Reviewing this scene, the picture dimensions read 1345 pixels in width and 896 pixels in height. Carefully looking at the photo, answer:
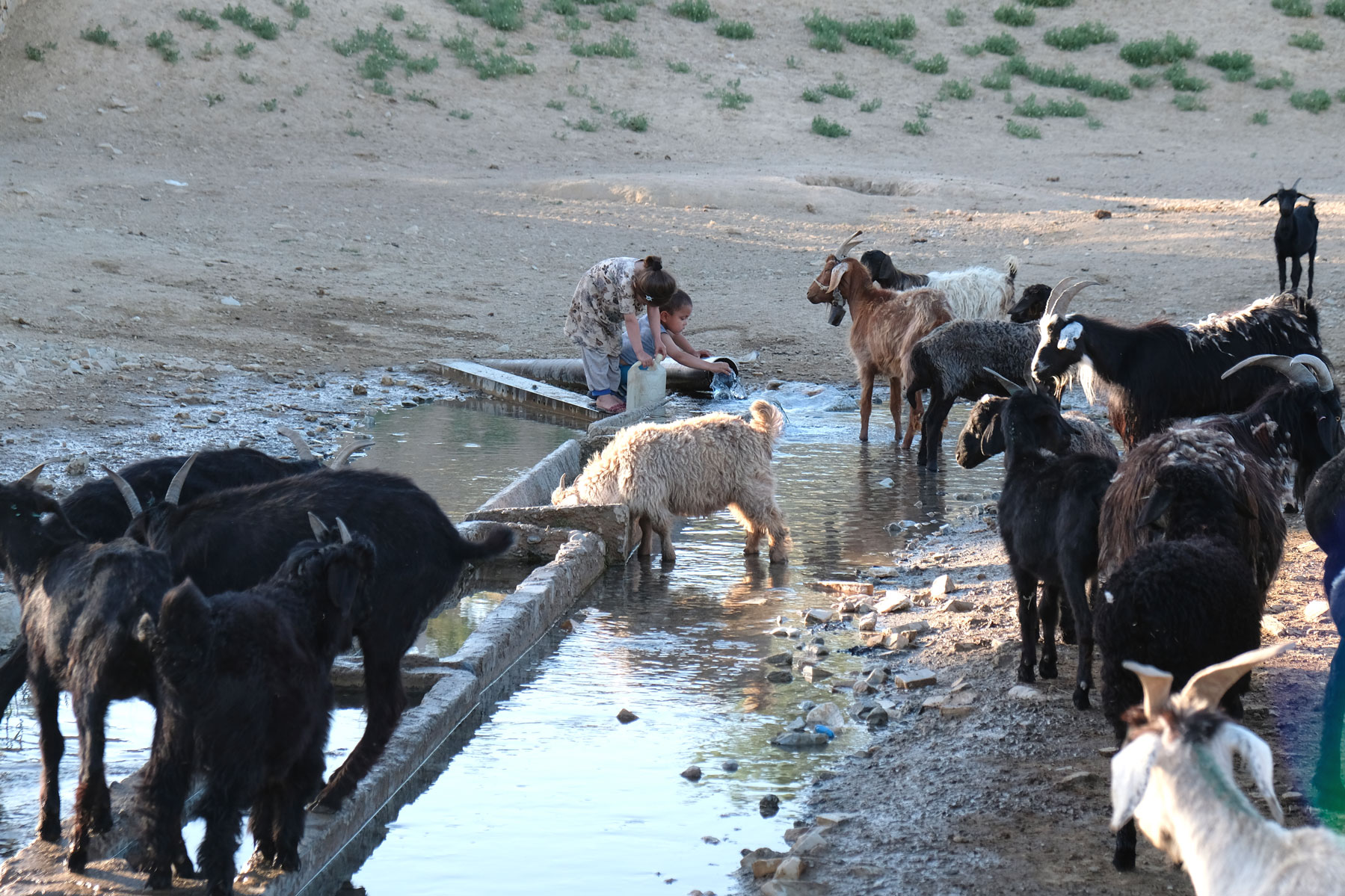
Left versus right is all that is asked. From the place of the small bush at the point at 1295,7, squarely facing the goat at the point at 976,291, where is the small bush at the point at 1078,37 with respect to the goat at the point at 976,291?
right

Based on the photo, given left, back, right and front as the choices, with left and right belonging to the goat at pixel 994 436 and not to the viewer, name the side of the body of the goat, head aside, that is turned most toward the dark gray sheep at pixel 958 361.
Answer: right

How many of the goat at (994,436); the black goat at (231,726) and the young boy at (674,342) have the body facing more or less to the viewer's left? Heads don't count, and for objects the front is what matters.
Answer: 1

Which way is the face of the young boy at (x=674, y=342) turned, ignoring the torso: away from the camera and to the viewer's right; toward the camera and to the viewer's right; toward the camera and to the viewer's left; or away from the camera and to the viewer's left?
toward the camera and to the viewer's right

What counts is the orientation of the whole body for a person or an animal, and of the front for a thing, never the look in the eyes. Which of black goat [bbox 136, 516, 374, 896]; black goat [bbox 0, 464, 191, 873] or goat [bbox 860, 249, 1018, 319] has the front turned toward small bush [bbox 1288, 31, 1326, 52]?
black goat [bbox 136, 516, 374, 896]

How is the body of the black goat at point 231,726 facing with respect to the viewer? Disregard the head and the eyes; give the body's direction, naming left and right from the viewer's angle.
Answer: facing away from the viewer and to the right of the viewer

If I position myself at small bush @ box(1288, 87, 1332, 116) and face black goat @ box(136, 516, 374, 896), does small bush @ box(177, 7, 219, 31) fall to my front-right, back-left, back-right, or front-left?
front-right

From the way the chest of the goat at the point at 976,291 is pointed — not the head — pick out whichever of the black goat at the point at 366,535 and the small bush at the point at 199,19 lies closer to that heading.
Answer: the small bush

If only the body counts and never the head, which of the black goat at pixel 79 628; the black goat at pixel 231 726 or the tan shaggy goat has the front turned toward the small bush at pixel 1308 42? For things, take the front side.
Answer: the black goat at pixel 231 726

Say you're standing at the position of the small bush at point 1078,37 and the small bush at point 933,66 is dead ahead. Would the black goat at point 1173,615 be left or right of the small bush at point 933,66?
left

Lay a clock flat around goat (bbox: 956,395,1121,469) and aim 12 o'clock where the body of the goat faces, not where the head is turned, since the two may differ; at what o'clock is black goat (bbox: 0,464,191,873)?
The black goat is roughly at 10 o'clock from the goat.

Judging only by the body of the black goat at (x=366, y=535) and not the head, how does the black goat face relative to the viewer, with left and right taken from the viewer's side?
facing to the left of the viewer

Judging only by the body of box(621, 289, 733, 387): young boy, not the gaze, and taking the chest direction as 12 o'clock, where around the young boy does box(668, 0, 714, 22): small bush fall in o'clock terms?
The small bush is roughly at 9 o'clock from the young boy.

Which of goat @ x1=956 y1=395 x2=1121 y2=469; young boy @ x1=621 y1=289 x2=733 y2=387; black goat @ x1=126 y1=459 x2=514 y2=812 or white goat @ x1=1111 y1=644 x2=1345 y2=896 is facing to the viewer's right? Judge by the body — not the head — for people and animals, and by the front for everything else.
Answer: the young boy

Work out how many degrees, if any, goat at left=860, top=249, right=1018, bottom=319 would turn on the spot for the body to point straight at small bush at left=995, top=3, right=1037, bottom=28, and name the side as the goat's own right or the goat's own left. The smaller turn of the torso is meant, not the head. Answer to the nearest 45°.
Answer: approximately 90° to the goat's own right

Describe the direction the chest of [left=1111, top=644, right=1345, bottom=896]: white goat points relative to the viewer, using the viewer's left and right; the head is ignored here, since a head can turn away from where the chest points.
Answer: facing away from the viewer and to the left of the viewer
